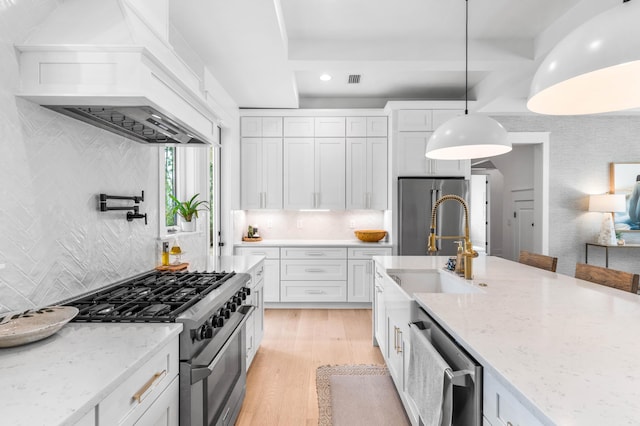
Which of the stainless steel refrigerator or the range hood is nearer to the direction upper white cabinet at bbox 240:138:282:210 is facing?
the range hood

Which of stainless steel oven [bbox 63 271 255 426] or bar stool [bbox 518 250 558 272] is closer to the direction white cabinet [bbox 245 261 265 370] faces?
the bar stool

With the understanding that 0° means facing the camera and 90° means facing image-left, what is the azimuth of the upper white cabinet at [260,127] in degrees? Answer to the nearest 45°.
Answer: approximately 0°

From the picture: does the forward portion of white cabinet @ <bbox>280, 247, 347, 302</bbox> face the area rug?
yes

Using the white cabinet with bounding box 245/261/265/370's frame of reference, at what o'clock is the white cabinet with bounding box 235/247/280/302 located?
the white cabinet with bounding box 235/247/280/302 is roughly at 9 o'clock from the white cabinet with bounding box 245/261/265/370.

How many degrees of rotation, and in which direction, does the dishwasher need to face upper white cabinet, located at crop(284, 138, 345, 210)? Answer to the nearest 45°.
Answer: approximately 45° to its right

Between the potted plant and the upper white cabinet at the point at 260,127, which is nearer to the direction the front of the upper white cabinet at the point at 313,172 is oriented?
the potted plant

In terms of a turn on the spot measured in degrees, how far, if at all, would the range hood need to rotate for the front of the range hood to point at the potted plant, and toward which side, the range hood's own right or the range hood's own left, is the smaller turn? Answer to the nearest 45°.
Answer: approximately 135° to the range hood's own left

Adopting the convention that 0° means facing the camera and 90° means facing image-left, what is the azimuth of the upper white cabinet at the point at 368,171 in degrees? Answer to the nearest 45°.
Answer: approximately 0°

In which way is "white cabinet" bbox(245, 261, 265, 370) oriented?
to the viewer's right

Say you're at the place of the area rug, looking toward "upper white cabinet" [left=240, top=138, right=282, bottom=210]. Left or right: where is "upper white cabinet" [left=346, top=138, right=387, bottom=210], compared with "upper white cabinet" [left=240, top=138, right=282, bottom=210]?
right
